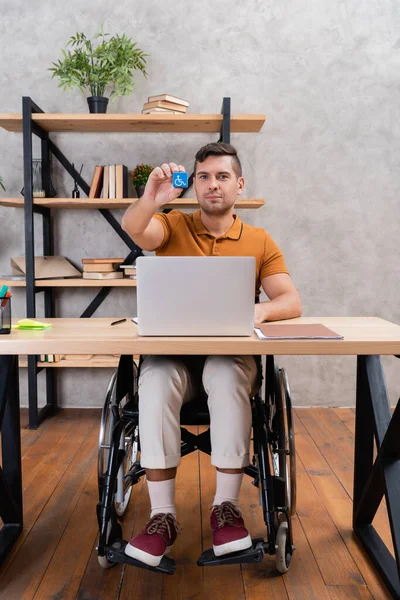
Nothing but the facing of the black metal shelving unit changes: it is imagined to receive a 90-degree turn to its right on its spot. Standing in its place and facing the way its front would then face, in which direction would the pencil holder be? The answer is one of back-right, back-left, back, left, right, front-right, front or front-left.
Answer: left

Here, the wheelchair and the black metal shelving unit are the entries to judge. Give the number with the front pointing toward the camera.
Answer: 2

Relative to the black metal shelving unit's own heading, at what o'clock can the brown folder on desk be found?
The brown folder on desk is roughly at 11 o'clock from the black metal shelving unit.

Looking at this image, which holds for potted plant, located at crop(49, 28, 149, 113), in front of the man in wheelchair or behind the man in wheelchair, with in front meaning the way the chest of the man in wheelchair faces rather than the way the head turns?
behind

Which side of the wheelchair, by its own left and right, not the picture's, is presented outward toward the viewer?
front

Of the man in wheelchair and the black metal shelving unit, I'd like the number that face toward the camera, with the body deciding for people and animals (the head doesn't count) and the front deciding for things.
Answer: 2
